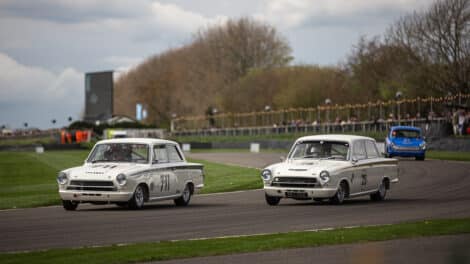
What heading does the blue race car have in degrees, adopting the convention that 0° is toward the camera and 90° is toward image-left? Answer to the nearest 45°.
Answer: approximately 0°

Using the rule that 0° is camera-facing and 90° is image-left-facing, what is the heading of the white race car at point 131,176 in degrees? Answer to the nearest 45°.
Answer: approximately 45°

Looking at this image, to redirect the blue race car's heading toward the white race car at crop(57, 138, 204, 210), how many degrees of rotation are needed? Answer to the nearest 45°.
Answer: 0° — it already faces it

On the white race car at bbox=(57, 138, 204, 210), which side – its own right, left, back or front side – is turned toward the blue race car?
back
